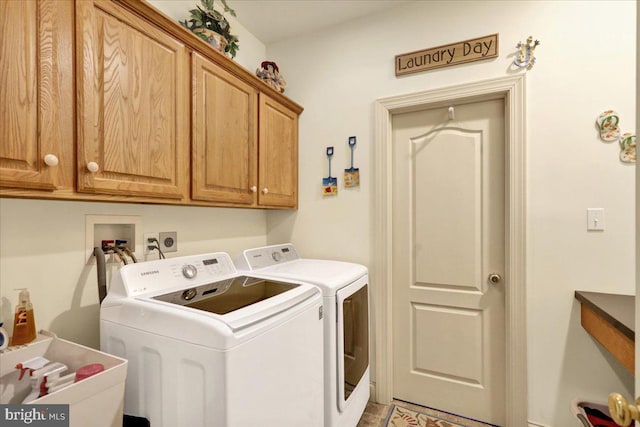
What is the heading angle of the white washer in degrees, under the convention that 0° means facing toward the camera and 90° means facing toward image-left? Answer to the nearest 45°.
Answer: approximately 315°

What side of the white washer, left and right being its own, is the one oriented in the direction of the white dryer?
left

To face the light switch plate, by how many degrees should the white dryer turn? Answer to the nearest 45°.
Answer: approximately 45° to its left

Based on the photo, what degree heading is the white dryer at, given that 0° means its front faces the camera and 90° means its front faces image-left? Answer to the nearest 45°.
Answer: approximately 315°

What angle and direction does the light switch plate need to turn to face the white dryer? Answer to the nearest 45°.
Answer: approximately 45° to its right
